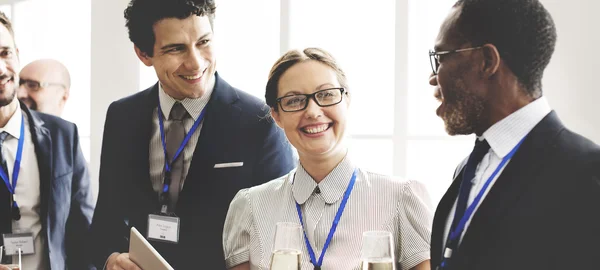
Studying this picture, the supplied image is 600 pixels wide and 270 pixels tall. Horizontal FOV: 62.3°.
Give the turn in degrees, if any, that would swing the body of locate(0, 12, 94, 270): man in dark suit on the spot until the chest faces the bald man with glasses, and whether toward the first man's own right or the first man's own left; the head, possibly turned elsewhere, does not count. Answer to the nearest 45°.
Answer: approximately 180°

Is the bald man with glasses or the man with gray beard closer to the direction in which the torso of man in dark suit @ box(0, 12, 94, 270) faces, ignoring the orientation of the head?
the man with gray beard

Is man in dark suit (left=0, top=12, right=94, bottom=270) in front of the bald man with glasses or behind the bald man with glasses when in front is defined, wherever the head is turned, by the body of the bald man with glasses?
in front

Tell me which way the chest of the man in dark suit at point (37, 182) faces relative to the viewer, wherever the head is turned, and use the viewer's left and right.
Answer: facing the viewer

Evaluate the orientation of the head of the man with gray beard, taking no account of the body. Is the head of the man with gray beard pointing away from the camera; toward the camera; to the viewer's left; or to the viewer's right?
to the viewer's left

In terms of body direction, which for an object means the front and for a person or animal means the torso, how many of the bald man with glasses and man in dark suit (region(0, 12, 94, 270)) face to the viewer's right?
0
